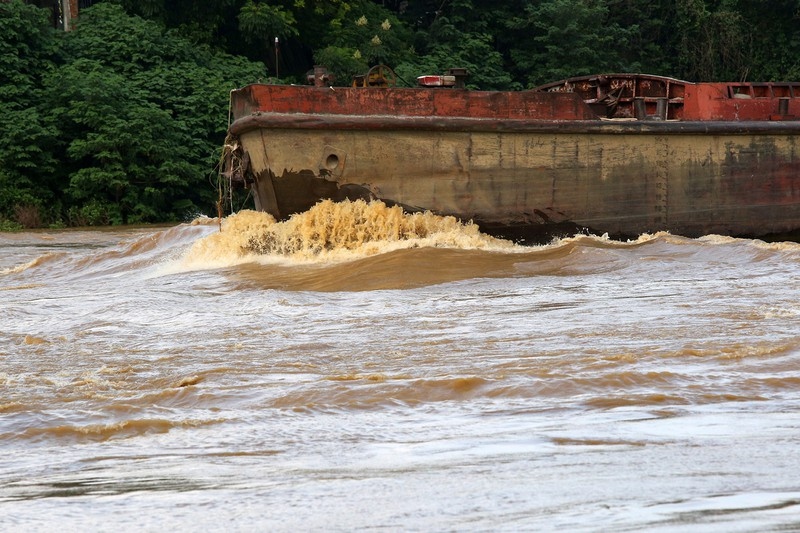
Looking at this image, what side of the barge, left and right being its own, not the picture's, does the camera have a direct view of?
left

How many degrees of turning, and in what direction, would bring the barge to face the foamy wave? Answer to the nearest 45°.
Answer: approximately 45° to its left
